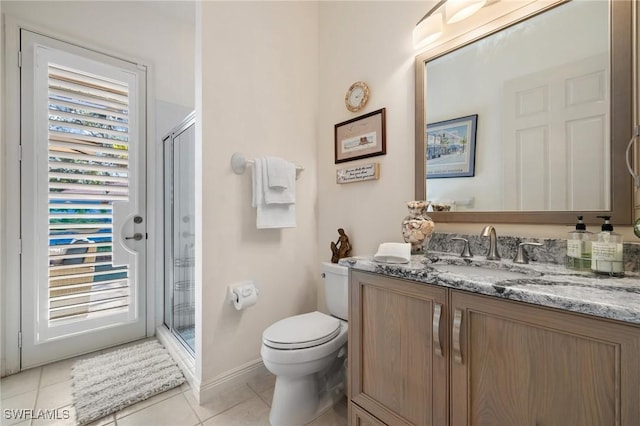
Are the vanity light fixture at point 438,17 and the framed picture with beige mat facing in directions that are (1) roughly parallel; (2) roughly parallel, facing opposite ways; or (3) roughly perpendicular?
roughly parallel

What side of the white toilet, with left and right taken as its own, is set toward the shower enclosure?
right

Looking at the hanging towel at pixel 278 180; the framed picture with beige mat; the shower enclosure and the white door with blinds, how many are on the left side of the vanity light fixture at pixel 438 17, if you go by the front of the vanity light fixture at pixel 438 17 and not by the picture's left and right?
0

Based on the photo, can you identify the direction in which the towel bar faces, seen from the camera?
facing the viewer and to the right of the viewer

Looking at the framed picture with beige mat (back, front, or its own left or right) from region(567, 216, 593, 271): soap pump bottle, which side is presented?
left

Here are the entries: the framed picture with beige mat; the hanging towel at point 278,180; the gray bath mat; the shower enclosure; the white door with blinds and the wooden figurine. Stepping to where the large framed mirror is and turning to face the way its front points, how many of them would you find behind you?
0

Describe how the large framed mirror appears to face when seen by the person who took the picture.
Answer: facing the viewer and to the left of the viewer

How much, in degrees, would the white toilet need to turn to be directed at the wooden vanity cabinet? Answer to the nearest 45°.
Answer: approximately 90° to its left

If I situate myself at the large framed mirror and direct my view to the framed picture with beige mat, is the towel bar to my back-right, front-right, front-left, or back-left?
front-left

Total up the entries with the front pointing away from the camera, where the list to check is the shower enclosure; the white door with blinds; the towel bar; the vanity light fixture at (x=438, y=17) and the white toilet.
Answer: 0

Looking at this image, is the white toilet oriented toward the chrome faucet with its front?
no

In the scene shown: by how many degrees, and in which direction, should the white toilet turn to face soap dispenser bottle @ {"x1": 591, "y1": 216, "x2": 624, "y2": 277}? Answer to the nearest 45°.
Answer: approximately 90° to its left

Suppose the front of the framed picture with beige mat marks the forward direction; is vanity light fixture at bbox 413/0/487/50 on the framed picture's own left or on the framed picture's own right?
on the framed picture's own left

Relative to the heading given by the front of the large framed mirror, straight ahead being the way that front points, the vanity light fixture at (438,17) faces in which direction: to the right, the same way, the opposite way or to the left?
the same way

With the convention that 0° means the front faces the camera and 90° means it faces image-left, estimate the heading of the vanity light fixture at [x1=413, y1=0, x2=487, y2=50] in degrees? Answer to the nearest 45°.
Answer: approximately 45°
